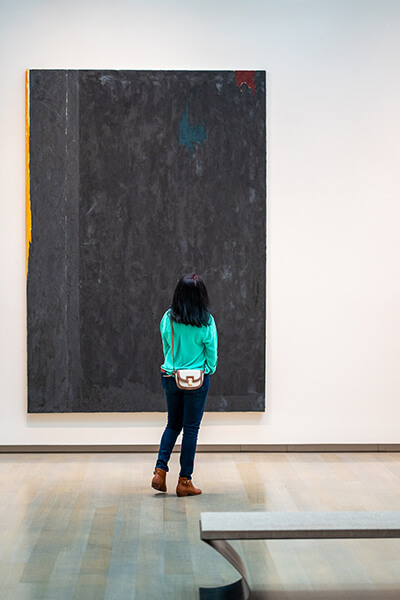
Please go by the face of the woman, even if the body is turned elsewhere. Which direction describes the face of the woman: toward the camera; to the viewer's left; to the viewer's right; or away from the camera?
away from the camera

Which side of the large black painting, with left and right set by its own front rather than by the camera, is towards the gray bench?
front

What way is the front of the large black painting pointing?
toward the camera
